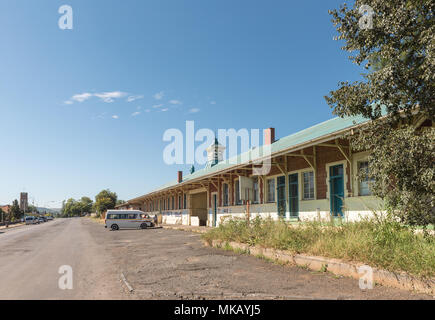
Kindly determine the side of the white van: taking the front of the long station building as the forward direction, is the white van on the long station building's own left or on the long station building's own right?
on the long station building's own right

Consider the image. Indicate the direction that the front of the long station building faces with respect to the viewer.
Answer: facing the viewer and to the left of the viewer

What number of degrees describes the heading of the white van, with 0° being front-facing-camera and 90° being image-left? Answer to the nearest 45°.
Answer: approximately 270°

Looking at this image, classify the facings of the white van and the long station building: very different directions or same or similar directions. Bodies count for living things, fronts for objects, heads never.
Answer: very different directions

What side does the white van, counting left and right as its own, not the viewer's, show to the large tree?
right

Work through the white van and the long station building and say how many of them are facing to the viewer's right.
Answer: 1
